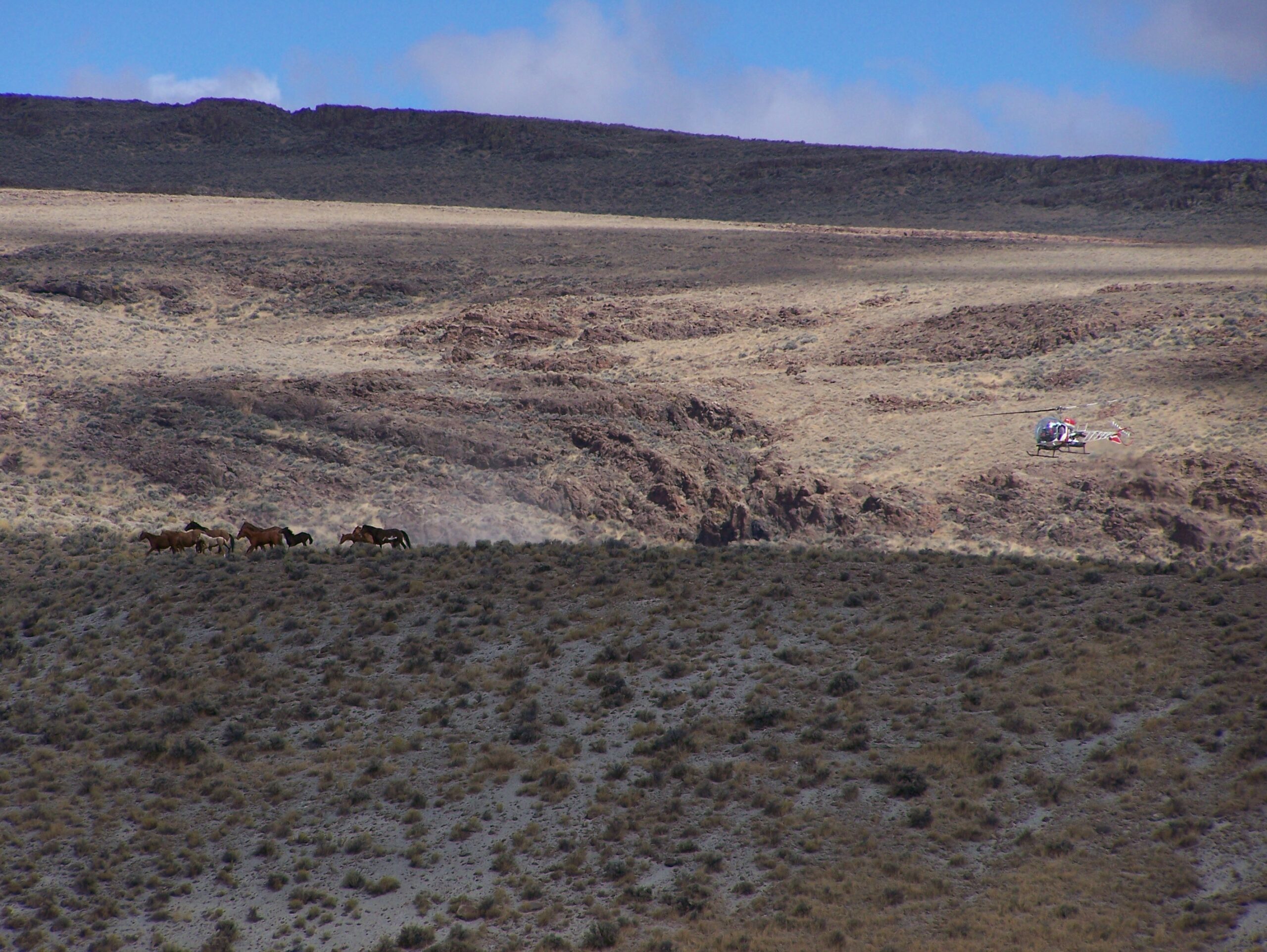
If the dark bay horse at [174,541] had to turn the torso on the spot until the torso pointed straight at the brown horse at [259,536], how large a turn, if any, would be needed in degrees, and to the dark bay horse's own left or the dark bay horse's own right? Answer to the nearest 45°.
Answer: approximately 180°

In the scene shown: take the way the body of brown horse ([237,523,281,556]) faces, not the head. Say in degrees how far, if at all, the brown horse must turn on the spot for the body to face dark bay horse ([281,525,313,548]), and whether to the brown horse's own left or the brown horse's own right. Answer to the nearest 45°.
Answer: approximately 135° to the brown horse's own right

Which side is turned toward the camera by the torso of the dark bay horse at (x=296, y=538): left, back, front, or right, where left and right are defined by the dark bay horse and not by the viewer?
left

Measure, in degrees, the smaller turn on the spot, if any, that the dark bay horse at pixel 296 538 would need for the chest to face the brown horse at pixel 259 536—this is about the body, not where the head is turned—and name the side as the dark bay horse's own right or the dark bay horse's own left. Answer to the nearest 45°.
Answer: approximately 45° to the dark bay horse's own left

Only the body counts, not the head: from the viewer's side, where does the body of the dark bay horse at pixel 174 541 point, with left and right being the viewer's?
facing to the left of the viewer

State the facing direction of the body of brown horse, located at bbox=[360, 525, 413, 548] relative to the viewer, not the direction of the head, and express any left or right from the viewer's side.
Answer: facing to the left of the viewer

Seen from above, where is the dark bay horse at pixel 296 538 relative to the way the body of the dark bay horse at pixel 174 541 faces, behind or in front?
behind

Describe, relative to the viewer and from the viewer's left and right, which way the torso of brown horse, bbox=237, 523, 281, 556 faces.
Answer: facing to the left of the viewer

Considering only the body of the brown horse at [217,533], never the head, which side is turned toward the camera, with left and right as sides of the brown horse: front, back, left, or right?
left

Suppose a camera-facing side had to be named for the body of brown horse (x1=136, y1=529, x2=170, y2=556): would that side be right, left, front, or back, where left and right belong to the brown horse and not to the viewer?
left

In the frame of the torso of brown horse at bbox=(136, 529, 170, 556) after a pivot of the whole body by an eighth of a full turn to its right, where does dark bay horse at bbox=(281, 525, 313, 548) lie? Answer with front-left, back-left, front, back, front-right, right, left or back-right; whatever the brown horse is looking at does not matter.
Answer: back-right

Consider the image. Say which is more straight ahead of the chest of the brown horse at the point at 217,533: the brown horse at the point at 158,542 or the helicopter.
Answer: the brown horse
